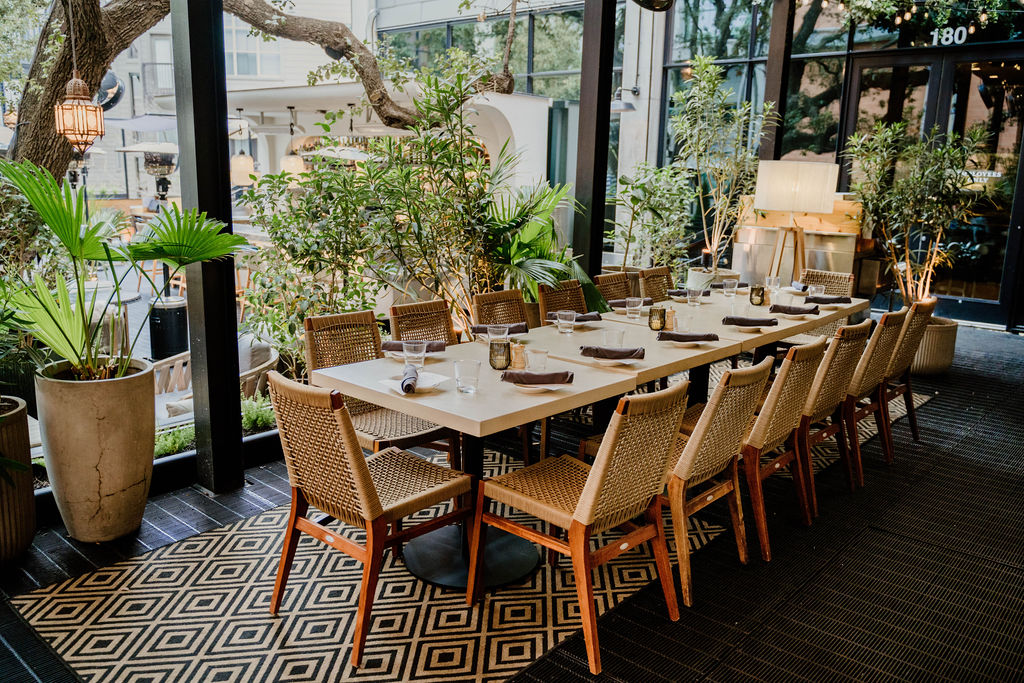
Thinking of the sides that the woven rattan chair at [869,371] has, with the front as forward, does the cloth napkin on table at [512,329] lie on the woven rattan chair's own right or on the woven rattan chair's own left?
on the woven rattan chair's own left

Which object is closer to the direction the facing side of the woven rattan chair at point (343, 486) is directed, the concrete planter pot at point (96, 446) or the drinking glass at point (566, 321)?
the drinking glass

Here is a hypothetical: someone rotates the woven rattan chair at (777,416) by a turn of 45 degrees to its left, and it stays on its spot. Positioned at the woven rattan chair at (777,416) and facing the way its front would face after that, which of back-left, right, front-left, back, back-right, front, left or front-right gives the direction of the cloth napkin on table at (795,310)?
right

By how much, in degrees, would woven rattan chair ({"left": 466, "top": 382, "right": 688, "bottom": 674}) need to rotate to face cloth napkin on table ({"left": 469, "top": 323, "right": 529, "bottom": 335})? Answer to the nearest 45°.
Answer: approximately 45° to its right

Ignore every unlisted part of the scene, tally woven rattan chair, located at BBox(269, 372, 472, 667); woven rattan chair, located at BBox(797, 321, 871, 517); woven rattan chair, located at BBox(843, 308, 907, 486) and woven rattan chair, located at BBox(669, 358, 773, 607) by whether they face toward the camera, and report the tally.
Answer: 0

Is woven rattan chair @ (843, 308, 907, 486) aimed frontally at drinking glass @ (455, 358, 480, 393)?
no

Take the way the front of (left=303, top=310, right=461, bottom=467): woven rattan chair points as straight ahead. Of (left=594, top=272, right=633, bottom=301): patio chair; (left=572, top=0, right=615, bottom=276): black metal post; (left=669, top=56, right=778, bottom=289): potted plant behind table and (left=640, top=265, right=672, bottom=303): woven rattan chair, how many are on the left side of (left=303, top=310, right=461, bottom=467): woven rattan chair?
4

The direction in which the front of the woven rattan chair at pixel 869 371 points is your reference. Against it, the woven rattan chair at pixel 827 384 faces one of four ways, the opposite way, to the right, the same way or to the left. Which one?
the same way

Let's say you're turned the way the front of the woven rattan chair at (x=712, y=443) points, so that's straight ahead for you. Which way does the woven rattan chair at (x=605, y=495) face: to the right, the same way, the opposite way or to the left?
the same way

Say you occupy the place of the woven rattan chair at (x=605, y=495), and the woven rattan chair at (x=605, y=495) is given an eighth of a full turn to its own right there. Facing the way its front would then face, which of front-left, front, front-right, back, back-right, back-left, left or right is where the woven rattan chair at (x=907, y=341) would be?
front-right

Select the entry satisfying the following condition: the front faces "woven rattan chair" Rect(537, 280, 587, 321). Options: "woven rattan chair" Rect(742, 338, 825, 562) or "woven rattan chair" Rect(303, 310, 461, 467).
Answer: "woven rattan chair" Rect(742, 338, 825, 562)

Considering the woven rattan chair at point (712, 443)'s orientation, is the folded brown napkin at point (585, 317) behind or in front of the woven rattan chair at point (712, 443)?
in front

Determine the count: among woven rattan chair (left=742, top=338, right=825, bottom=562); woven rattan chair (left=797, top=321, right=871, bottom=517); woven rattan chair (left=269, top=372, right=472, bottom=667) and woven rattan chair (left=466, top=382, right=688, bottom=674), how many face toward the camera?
0

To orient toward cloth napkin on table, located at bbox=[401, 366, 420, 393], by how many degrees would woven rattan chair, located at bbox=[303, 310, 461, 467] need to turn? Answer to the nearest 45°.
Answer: approximately 45° to its right

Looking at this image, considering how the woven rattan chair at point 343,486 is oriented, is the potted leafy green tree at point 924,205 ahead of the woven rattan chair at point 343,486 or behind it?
ahead

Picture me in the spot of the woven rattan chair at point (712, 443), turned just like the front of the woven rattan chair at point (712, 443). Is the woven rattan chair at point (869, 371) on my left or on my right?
on my right

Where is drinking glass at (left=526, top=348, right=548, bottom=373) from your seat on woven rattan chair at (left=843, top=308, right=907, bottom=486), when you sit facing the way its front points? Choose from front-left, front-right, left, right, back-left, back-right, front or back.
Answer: left

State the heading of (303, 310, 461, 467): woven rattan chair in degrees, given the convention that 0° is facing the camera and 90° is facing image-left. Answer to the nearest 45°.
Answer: approximately 315°

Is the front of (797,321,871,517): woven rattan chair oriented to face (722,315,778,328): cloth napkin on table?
yes

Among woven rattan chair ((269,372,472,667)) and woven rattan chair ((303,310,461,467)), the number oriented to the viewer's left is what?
0

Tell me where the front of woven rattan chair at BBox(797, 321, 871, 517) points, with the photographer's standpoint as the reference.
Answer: facing away from the viewer and to the left of the viewer

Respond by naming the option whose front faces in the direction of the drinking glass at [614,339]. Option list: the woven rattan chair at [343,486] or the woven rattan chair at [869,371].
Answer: the woven rattan chair at [343,486]

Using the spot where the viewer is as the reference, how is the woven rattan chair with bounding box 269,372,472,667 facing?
facing away from the viewer and to the right of the viewer

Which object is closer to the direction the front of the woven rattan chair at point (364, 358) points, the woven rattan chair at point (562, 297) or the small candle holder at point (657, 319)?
the small candle holder
